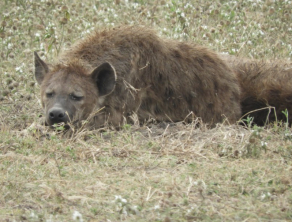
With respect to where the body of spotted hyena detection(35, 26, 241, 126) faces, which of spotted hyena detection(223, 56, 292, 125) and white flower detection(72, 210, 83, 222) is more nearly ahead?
the white flower

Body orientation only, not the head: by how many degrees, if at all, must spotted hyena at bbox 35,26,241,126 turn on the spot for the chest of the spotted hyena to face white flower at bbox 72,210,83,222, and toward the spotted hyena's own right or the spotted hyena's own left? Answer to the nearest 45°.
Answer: approximately 45° to the spotted hyena's own left

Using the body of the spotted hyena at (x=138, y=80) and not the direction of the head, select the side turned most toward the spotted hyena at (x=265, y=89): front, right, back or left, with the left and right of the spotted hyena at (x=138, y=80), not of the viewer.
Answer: back

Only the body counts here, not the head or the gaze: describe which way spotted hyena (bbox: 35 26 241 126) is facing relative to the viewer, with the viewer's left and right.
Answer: facing the viewer and to the left of the viewer
